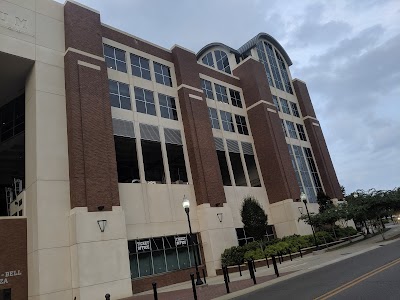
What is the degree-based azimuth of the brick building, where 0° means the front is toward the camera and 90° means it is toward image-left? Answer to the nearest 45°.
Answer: approximately 315°

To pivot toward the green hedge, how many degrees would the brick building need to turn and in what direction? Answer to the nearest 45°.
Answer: approximately 45° to its left
